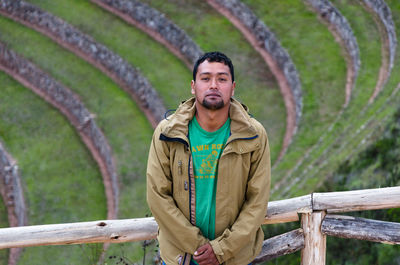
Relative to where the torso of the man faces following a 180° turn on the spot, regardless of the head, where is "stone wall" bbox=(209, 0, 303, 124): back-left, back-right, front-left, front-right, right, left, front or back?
front

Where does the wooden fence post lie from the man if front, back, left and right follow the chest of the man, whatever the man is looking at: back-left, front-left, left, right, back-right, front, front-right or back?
back-left

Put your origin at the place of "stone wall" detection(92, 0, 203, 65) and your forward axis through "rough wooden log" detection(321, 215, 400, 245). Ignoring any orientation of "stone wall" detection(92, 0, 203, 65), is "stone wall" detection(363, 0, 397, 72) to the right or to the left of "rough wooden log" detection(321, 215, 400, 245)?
left

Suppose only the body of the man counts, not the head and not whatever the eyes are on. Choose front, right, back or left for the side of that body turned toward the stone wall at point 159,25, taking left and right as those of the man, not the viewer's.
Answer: back

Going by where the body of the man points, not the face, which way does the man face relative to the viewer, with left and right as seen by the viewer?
facing the viewer

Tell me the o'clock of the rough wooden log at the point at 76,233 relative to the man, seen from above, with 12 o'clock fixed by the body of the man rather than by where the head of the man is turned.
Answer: The rough wooden log is roughly at 4 o'clock from the man.

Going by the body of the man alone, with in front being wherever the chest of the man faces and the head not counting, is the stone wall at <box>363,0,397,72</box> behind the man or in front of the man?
behind

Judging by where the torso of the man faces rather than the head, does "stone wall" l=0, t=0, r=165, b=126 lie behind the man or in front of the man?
behind
